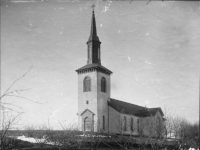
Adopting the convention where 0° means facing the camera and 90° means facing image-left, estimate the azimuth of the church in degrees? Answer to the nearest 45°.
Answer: approximately 45°
